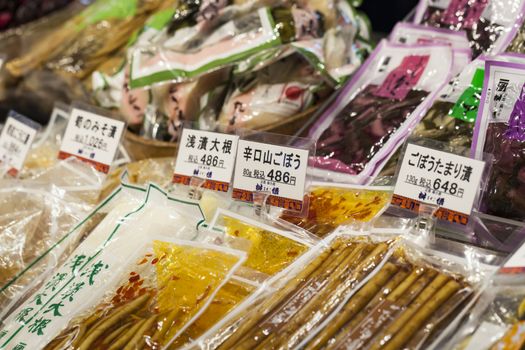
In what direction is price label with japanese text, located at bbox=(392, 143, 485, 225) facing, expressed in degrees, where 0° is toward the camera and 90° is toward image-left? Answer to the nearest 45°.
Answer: approximately 0°

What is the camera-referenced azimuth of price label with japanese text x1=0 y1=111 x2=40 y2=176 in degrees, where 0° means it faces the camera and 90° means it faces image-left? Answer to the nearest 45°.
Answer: approximately 0°

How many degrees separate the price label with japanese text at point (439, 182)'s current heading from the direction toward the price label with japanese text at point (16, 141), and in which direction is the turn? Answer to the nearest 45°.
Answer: approximately 90° to its right
